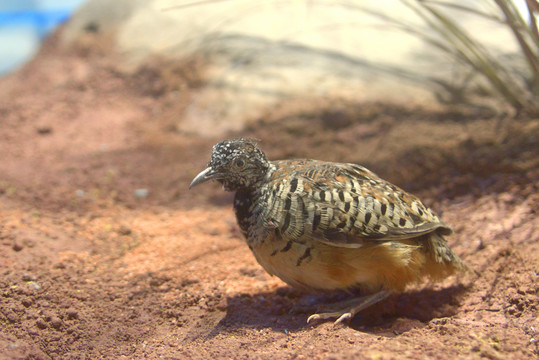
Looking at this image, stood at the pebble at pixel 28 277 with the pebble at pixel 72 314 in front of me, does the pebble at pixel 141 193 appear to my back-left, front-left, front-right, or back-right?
back-left

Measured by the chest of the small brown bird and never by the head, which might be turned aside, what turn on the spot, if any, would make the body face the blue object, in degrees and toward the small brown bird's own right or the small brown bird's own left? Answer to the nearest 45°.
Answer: approximately 45° to the small brown bird's own right

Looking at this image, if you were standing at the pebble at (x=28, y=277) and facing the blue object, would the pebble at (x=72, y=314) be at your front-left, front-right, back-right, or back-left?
back-right

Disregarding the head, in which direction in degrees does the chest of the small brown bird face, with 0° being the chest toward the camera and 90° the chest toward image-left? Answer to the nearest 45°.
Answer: approximately 90°

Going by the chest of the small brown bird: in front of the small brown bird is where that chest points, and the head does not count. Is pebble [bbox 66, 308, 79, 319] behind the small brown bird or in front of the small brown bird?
in front

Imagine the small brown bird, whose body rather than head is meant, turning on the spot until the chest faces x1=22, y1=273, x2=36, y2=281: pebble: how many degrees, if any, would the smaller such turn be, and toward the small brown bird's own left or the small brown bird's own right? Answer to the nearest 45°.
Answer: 0° — it already faces it

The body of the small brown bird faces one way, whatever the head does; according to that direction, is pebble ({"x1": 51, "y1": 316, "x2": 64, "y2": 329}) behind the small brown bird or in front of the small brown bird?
in front

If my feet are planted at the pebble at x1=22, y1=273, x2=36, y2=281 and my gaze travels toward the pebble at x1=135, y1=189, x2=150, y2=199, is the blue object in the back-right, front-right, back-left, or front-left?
front-left

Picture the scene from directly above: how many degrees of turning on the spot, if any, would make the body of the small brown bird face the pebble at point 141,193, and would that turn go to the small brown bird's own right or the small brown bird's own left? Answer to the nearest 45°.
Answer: approximately 45° to the small brown bird's own right
